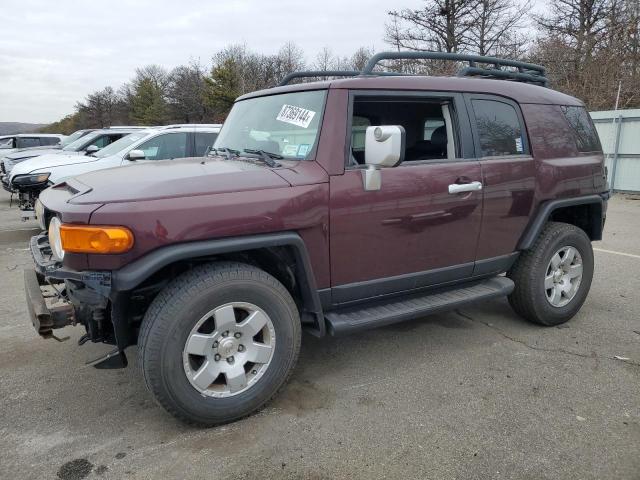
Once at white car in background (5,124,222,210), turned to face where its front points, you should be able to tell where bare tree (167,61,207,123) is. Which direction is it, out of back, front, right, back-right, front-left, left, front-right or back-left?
back-right

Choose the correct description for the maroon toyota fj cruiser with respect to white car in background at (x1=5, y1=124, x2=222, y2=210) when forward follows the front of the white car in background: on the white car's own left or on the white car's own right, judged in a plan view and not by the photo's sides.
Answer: on the white car's own left

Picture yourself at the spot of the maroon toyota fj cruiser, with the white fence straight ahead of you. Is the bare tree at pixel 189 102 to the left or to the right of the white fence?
left

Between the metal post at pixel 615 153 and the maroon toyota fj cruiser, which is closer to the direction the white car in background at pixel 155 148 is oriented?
the maroon toyota fj cruiser

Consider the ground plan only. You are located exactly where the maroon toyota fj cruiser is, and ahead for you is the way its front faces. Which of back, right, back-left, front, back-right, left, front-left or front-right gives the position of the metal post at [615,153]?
back

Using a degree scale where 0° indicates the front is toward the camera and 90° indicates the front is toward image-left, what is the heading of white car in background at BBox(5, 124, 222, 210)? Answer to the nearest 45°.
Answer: approximately 45°

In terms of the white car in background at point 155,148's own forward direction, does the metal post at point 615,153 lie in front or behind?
behind

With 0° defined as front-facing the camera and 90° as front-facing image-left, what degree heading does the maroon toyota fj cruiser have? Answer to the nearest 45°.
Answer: approximately 45°

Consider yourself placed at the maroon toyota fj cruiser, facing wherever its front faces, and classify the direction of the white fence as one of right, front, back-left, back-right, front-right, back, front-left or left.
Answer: back
